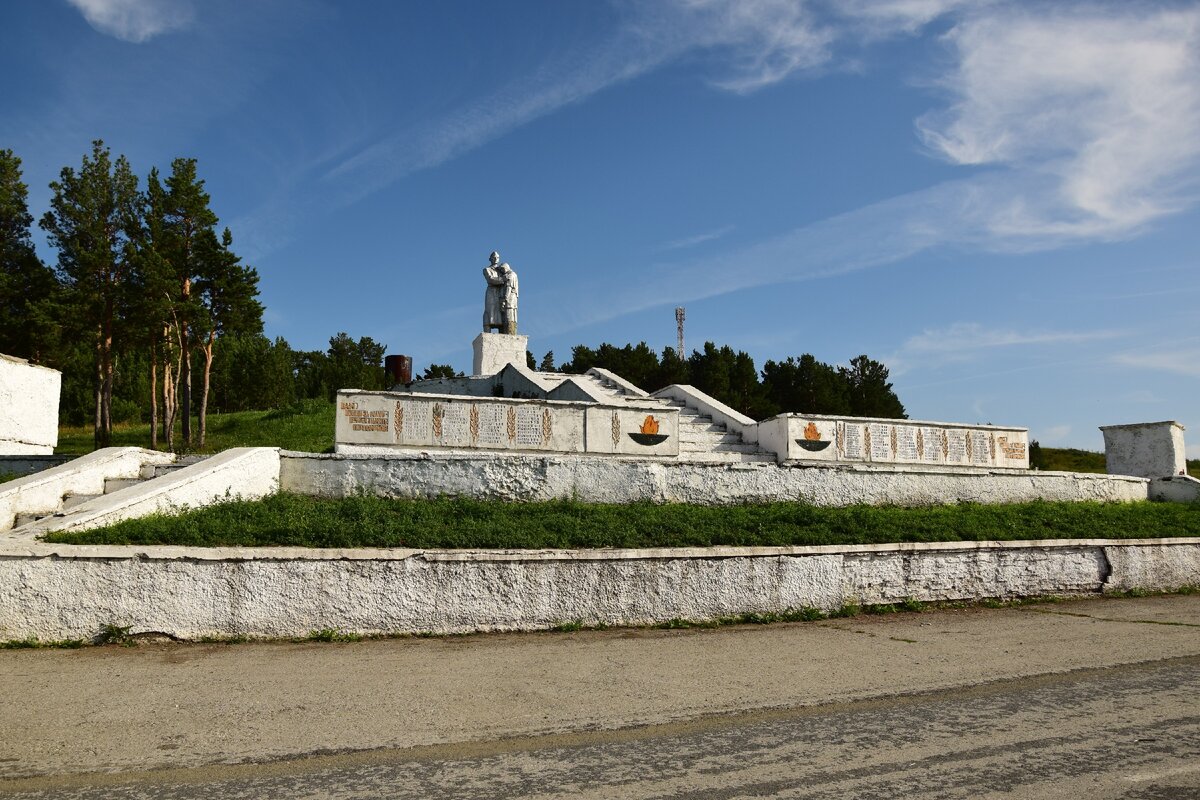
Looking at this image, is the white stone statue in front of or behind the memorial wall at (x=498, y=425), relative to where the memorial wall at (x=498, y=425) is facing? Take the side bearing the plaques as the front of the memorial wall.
behind

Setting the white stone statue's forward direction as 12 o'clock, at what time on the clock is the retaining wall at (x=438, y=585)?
The retaining wall is roughly at 12 o'clock from the white stone statue.

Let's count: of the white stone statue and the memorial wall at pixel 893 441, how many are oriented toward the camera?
2

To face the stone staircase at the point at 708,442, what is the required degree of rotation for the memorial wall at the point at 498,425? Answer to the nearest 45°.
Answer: approximately 135° to its left

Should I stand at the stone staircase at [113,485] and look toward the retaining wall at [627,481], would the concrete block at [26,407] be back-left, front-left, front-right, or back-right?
back-left

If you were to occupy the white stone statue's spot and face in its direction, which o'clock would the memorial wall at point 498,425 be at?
The memorial wall is roughly at 12 o'clock from the white stone statue.

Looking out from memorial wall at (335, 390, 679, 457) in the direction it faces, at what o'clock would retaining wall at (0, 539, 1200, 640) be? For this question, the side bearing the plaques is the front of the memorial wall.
The retaining wall is roughly at 12 o'clock from the memorial wall.

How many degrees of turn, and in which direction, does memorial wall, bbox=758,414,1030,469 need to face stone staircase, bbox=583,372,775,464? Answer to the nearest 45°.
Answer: approximately 90° to its right

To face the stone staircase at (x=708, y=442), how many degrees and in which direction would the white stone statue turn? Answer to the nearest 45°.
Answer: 0° — it already faces it

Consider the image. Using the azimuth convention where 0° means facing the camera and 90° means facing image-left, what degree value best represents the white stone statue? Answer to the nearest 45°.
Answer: approximately 0°
